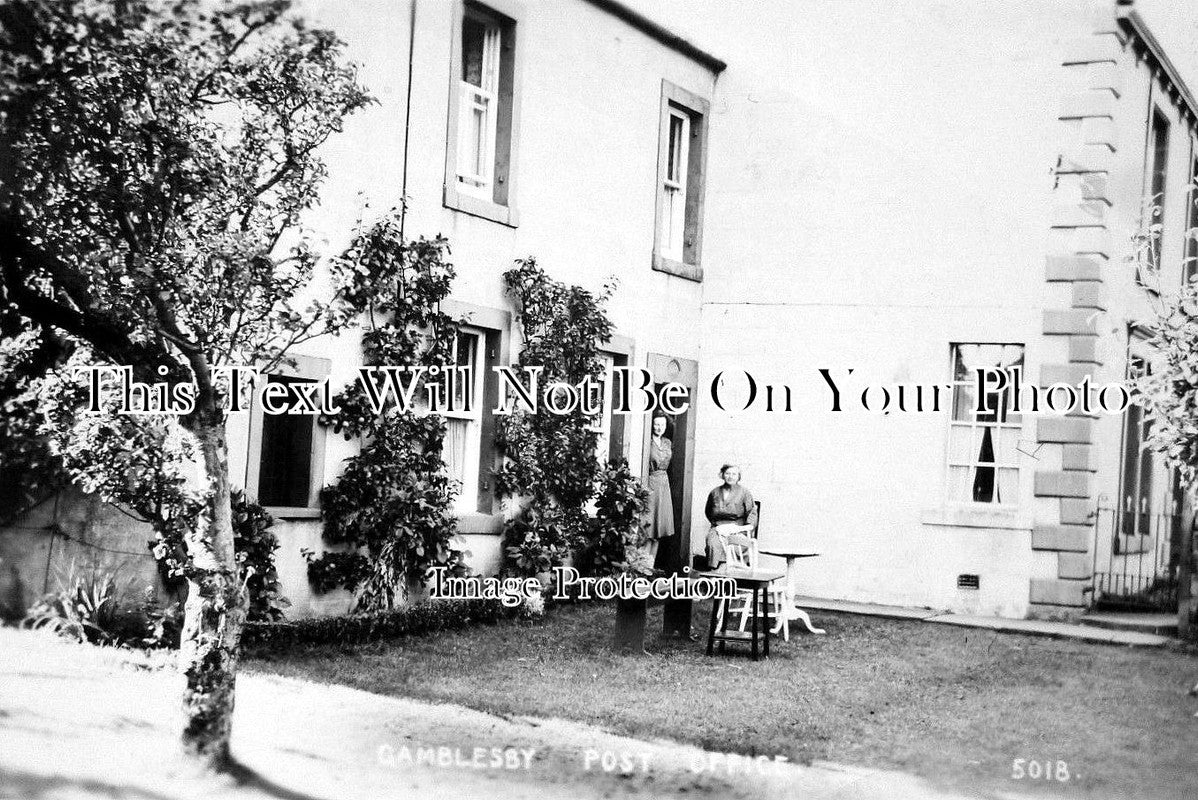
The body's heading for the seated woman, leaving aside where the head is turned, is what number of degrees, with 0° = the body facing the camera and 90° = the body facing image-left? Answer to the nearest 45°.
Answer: approximately 0°

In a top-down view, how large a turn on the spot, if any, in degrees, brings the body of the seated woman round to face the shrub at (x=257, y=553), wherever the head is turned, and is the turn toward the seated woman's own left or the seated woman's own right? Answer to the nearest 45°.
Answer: approximately 45° to the seated woman's own right

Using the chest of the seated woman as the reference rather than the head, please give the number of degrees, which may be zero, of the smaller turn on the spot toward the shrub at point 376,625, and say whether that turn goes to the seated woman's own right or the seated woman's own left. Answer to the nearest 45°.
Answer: approximately 45° to the seated woman's own right

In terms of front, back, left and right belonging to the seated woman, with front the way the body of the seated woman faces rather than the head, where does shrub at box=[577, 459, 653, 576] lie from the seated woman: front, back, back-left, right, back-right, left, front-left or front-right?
back-right

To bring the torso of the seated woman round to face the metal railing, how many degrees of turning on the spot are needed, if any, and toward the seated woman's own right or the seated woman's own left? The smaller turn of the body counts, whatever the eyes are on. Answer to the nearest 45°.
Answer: approximately 90° to the seated woman's own left

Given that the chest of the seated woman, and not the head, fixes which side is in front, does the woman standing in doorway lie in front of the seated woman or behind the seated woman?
behind

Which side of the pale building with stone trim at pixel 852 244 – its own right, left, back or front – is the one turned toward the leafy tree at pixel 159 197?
right

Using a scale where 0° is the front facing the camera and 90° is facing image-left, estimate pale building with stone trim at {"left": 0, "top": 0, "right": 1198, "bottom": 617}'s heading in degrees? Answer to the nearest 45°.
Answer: approximately 315°
